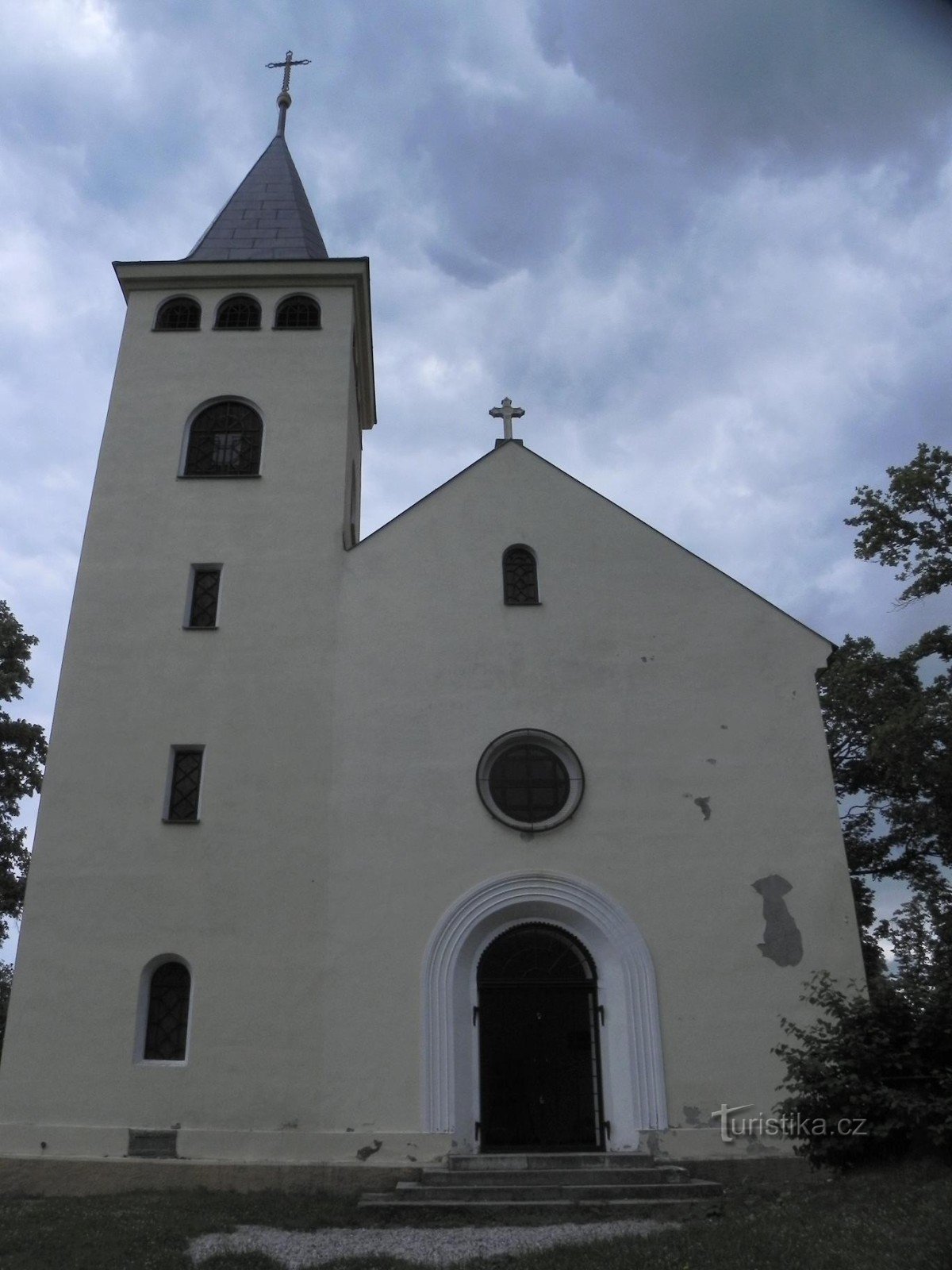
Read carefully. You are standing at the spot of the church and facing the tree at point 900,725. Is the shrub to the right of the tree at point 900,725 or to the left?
right

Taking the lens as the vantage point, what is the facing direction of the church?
facing the viewer

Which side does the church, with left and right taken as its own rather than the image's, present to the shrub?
left

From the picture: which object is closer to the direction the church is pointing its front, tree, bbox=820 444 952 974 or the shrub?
the shrub

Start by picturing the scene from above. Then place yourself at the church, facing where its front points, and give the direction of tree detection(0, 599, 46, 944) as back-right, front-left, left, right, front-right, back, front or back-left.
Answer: back-right

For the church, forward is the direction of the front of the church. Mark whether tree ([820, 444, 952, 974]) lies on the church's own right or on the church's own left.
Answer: on the church's own left
